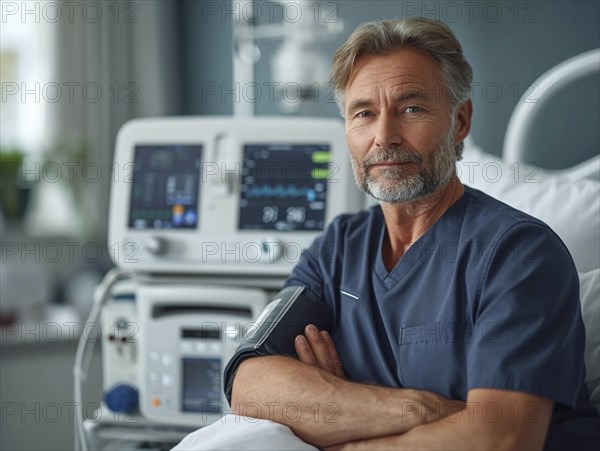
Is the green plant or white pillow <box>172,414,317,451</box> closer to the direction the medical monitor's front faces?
the white pillow

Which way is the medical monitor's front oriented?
toward the camera

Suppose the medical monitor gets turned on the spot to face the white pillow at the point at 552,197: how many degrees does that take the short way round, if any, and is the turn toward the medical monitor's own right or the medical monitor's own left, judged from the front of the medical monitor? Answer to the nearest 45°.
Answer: approximately 45° to the medical monitor's own left

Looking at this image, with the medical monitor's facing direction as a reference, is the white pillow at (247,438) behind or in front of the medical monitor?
in front

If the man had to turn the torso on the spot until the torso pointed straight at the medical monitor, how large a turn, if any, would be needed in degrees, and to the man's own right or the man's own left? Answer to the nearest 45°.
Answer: approximately 90° to the man's own right

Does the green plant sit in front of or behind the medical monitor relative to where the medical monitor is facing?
behind

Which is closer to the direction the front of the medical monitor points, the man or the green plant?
the man

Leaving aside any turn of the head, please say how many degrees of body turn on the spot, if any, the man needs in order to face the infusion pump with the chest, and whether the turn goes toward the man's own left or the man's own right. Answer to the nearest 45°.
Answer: approximately 90° to the man's own right

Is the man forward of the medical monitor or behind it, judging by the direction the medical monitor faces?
forward

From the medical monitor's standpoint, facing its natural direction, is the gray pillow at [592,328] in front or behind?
in front

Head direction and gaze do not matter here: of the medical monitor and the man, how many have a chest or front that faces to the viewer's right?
0

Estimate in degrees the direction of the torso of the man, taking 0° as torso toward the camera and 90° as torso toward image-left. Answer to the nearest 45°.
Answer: approximately 45°
